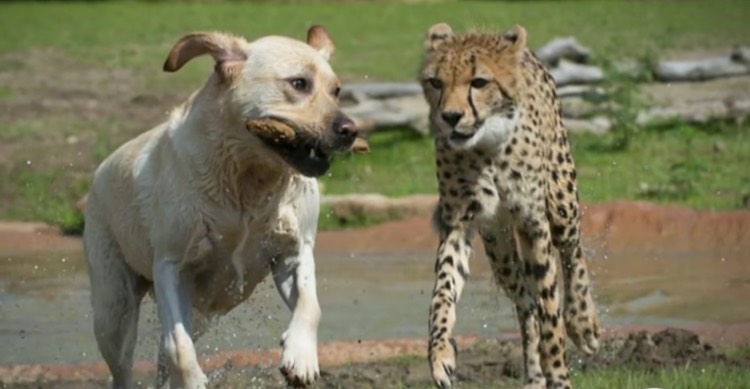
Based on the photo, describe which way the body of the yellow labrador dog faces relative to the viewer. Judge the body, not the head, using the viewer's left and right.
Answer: facing the viewer and to the right of the viewer
